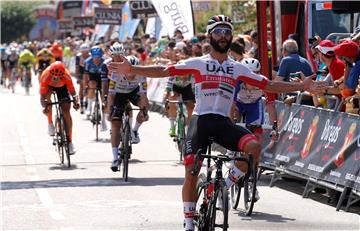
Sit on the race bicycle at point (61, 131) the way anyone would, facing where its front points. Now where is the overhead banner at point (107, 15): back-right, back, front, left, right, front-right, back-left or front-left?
back

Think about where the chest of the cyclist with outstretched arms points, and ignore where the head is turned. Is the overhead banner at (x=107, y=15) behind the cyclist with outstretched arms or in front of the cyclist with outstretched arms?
behind

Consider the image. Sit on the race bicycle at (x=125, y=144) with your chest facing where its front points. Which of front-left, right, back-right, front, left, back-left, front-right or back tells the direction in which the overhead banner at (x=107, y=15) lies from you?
back

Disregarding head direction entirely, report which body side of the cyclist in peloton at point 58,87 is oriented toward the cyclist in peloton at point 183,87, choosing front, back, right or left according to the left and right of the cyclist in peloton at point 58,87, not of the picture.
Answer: left

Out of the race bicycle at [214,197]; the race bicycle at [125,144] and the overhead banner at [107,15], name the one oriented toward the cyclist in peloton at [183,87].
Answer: the overhead banner

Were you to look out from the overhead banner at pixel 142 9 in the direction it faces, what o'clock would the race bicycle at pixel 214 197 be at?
The race bicycle is roughly at 12 o'clock from the overhead banner.

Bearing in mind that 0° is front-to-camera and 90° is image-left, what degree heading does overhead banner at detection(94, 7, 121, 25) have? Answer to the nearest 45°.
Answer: approximately 0°

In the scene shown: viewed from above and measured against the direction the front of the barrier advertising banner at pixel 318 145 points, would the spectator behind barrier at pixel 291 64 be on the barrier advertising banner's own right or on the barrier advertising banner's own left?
on the barrier advertising banner's own right

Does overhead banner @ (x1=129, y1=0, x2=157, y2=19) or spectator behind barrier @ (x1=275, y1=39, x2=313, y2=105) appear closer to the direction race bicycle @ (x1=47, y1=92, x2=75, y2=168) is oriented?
the spectator behind barrier
